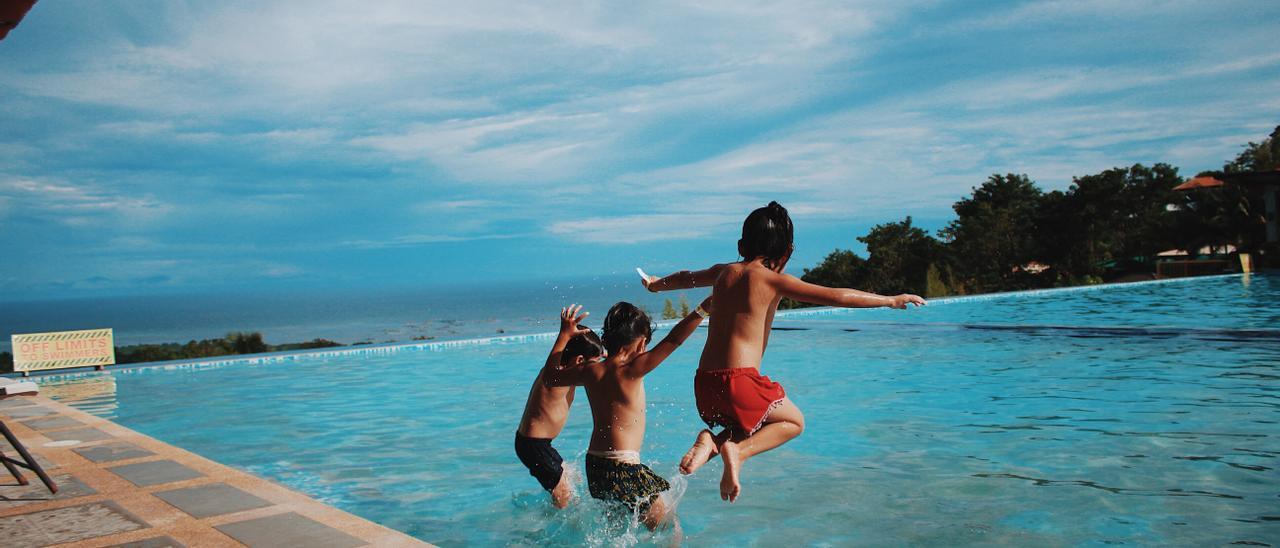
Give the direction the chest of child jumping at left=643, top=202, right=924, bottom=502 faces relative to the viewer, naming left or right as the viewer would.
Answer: facing away from the viewer and to the right of the viewer

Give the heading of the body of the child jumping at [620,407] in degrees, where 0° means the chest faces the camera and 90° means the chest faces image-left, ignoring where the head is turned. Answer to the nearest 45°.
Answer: approximately 225°

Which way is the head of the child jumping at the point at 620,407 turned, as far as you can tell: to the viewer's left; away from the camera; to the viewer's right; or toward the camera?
away from the camera

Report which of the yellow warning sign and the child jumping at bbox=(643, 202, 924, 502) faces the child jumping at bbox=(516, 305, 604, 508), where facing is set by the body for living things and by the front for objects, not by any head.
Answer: the yellow warning sign

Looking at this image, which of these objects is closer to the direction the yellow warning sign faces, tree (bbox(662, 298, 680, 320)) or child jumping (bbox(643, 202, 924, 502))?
the child jumping

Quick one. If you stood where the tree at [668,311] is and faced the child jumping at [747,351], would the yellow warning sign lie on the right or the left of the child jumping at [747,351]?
right

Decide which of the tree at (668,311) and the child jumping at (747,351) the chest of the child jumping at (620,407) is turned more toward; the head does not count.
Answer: the tree

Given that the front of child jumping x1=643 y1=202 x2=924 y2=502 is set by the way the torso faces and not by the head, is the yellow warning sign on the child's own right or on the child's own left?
on the child's own left

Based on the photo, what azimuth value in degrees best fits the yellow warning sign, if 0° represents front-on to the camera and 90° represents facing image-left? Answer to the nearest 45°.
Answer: approximately 0°
